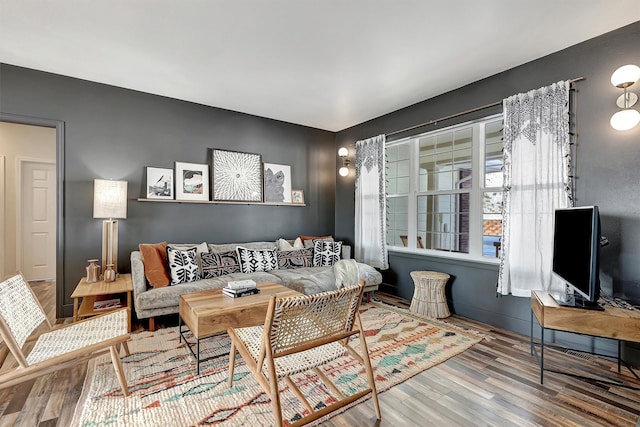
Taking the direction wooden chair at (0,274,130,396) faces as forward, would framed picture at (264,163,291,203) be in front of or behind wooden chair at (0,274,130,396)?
in front

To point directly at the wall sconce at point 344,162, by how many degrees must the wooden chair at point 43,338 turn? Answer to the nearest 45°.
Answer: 0° — it already faces it

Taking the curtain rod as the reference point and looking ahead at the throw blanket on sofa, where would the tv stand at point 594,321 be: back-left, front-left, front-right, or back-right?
back-left

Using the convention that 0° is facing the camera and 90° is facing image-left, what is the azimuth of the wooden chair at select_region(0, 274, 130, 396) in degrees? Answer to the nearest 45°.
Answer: approximately 270°

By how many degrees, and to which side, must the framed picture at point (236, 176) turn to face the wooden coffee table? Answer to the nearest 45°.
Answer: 0° — it already faces it

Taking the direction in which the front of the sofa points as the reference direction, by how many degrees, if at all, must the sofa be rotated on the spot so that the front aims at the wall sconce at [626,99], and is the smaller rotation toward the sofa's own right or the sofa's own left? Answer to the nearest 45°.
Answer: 0° — it already faces it

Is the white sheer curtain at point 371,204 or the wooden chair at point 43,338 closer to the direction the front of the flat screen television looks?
the wooden chair

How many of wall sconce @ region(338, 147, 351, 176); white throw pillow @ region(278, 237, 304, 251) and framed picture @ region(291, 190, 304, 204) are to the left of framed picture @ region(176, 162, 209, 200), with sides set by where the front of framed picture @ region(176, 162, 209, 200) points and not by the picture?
3
